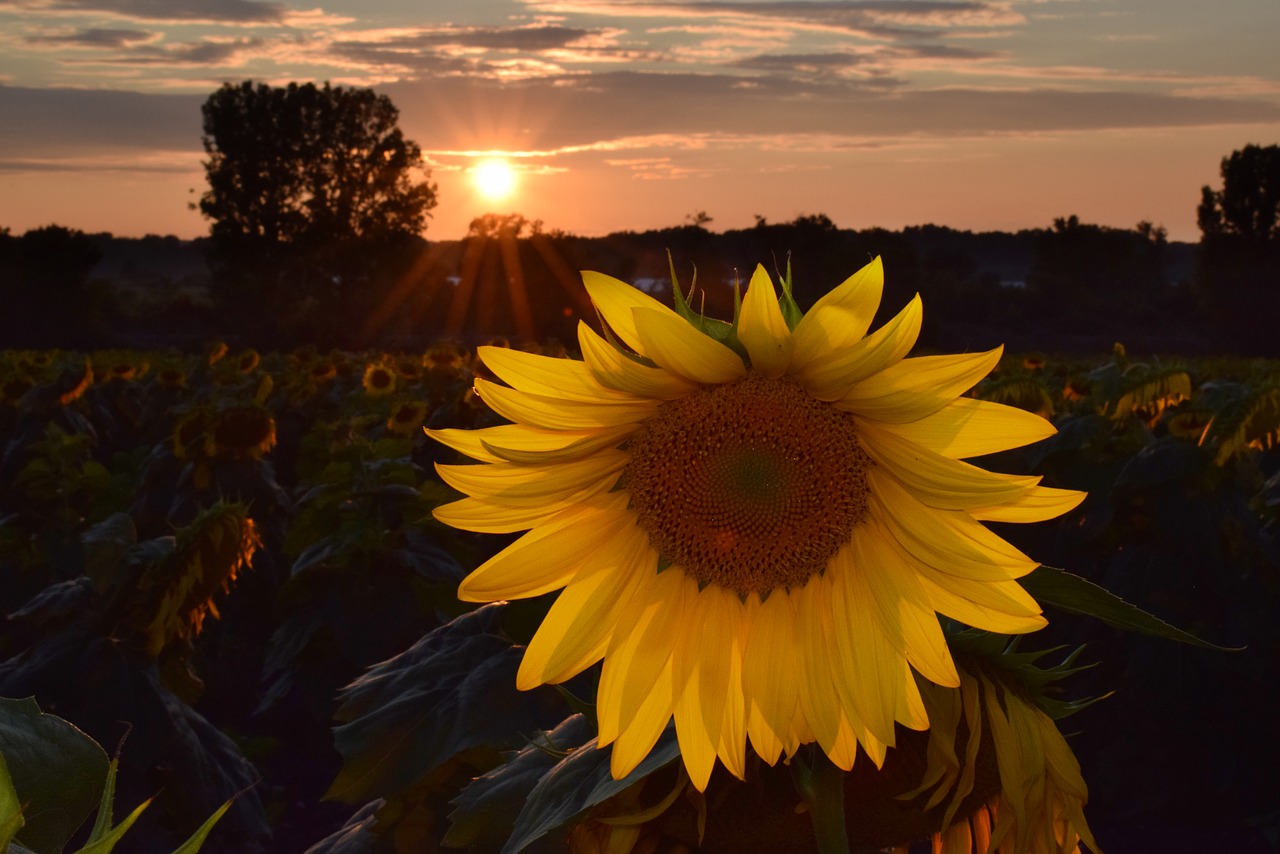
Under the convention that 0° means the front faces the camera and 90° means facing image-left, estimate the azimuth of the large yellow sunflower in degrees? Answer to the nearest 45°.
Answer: approximately 0°

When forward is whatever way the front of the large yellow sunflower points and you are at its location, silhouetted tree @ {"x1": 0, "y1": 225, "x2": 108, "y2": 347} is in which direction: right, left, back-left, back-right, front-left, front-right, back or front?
back-right
